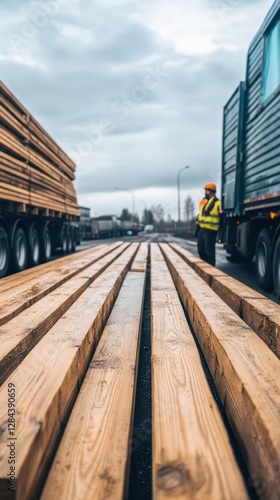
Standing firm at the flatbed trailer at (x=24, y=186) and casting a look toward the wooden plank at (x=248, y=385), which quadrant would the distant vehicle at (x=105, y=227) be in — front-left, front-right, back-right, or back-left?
back-left

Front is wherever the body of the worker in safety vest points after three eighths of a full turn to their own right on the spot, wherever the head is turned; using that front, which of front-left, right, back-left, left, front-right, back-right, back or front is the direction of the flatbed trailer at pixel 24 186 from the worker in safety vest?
left

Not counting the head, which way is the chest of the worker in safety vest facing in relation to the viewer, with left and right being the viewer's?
facing the viewer and to the left of the viewer

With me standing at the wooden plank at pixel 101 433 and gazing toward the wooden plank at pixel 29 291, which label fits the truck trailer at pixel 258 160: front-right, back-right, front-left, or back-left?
front-right

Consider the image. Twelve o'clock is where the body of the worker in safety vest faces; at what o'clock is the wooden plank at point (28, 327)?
The wooden plank is roughly at 11 o'clock from the worker in safety vest.

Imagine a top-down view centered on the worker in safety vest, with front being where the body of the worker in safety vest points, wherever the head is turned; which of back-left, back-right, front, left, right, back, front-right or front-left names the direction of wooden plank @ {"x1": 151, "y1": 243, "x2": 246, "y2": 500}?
front-left

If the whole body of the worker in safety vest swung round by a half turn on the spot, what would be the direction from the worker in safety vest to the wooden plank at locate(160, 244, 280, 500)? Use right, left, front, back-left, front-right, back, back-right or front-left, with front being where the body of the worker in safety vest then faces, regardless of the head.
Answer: back-right

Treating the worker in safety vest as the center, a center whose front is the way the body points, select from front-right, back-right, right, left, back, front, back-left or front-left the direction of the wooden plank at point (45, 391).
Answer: front-left

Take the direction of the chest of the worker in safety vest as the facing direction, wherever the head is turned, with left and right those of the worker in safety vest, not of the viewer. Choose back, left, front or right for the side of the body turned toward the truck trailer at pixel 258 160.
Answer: left

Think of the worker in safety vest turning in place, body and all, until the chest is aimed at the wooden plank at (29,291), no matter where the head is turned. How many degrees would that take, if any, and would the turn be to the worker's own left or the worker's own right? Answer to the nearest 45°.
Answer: approximately 45° to the worker's own left

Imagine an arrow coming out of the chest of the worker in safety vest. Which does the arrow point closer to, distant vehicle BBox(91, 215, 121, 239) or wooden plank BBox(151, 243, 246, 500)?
the wooden plank
